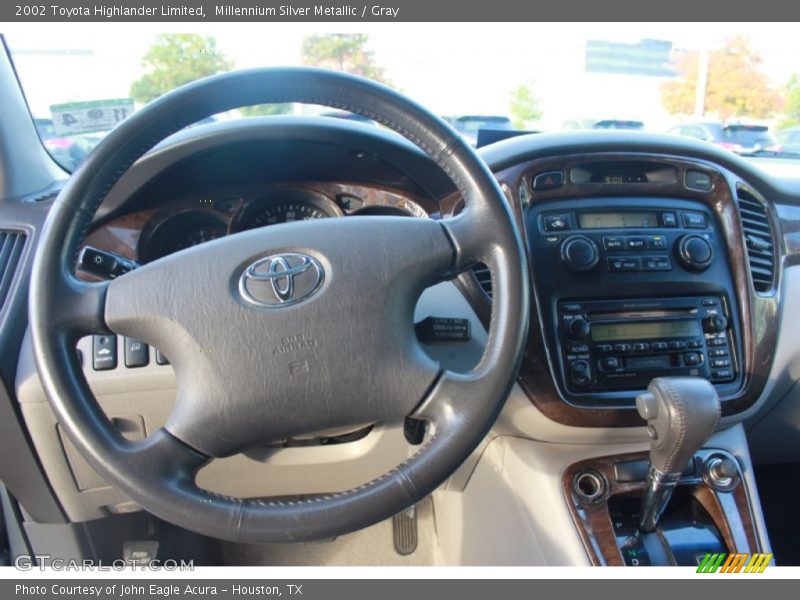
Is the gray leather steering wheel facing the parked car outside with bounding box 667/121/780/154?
no

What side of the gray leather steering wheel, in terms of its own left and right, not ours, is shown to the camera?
front
